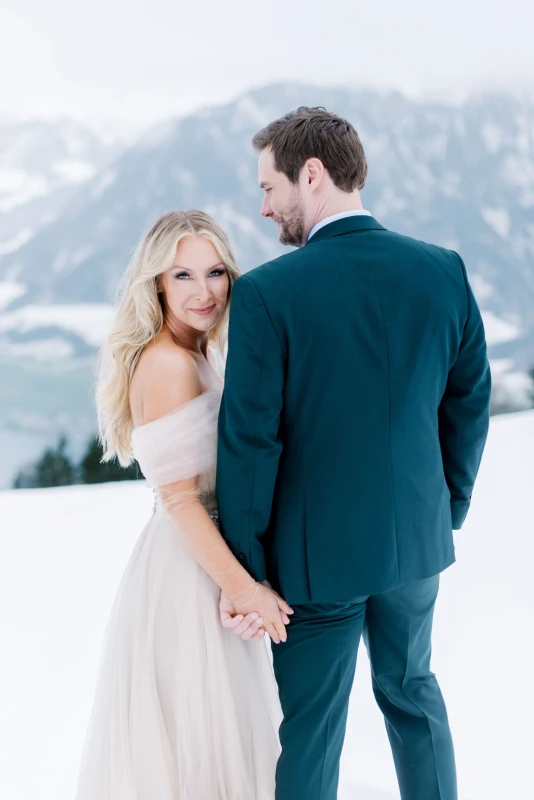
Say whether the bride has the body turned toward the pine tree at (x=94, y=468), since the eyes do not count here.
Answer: no

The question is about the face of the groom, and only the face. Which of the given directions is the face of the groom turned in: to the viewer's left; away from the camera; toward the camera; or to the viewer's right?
to the viewer's left
